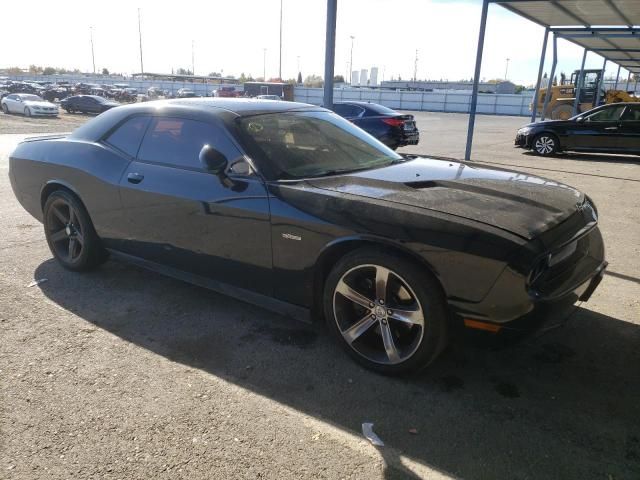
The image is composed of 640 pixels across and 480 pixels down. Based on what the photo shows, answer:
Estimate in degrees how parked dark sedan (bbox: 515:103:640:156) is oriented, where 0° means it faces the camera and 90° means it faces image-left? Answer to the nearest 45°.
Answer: approximately 90°

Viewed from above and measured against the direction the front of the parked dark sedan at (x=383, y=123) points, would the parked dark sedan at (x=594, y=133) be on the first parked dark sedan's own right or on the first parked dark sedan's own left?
on the first parked dark sedan's own right

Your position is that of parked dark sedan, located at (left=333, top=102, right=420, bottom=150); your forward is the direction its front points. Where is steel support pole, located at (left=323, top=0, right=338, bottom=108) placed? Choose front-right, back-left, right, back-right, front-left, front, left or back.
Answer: back-left

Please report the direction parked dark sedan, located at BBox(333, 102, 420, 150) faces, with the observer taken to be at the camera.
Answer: facing away from the viewer and to the left of the viewer

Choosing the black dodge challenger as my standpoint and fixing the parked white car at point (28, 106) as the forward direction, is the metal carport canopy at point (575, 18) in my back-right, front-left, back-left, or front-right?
front-right

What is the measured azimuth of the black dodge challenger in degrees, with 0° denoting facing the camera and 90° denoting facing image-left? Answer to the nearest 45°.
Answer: approximately 315°

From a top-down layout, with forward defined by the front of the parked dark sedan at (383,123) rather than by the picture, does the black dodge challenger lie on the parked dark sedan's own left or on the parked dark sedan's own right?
on the parked dark sedan's own left

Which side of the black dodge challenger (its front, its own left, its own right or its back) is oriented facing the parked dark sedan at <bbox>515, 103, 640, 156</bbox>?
left

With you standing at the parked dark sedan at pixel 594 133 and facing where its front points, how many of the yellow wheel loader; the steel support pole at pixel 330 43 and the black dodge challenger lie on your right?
1

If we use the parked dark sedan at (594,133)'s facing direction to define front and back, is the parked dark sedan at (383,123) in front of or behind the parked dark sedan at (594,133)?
in front
